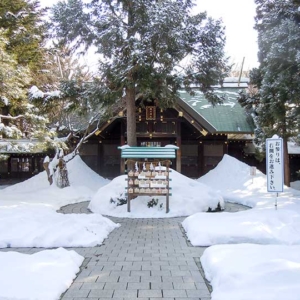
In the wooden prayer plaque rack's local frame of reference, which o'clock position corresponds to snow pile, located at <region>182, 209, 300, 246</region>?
The snow pile is roughly at 11 o'clock from the wooden prayer plaque rack.

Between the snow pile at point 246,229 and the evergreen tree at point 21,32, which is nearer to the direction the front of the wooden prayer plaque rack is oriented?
the snow pile

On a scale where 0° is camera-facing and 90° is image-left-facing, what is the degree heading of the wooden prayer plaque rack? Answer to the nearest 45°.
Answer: approximately 0°

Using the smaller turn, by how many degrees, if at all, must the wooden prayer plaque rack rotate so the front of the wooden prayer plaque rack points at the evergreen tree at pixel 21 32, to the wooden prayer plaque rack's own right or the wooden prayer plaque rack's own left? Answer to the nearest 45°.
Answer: approximately 135° to the wooden prayer plaque rack's own right

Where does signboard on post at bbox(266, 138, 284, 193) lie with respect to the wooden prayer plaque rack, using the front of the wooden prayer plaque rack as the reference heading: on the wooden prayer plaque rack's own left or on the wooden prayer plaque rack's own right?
on the wooden prayer plaque rack's own left

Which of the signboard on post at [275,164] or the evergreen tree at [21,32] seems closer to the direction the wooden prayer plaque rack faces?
the signboard on post

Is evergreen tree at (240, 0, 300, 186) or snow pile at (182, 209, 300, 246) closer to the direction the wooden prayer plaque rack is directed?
the snow pile
